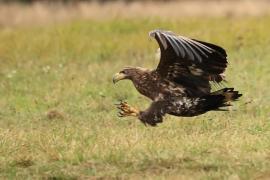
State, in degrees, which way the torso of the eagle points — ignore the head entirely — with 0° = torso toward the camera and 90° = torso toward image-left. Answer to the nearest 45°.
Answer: approximately 90°
